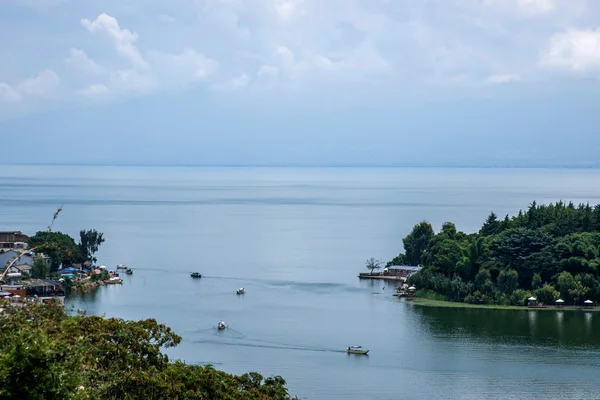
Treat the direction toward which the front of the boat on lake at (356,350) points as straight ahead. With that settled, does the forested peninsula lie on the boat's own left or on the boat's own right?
on the boat's own left

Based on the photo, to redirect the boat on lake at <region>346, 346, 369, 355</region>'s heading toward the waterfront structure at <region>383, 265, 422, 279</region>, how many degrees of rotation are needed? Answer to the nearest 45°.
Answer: approximately 90° to its left

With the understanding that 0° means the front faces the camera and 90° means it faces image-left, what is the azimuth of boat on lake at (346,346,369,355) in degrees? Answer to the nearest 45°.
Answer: approximately 270°

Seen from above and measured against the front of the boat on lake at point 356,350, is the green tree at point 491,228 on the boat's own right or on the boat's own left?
on the boat's own left

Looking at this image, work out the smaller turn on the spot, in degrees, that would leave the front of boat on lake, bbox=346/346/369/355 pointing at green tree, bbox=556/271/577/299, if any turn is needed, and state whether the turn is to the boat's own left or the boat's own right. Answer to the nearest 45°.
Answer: approximately 45° to the boat's own left

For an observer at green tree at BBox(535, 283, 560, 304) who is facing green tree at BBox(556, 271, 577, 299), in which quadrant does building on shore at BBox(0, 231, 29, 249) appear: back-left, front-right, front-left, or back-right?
back-left

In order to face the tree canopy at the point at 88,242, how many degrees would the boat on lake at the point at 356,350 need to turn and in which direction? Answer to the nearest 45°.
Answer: approximately 135° to its left

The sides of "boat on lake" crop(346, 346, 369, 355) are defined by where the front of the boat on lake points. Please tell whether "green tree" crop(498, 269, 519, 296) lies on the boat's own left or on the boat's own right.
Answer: on the boat's own left

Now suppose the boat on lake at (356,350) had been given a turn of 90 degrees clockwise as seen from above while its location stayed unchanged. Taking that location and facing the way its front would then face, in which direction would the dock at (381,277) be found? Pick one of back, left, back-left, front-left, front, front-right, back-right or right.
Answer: back

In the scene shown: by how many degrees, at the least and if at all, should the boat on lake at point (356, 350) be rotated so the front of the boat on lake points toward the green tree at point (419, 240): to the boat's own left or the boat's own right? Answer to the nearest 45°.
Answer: approximately 90° to the boat's own left

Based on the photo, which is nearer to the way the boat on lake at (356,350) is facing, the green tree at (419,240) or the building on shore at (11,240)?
the green tree

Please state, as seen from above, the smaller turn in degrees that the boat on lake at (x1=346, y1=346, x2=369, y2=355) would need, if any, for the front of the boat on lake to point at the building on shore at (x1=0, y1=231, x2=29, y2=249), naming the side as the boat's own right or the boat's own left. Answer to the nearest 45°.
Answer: approximately 135° to the boat's own left

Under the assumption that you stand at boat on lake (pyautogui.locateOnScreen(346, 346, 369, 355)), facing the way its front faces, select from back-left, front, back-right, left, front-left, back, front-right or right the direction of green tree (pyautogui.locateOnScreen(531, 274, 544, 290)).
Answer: front-left
